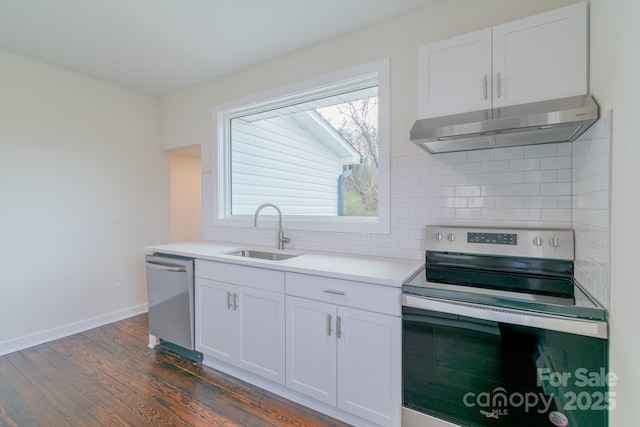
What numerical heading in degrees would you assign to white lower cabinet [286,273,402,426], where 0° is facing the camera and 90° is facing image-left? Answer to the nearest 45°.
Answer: approximately 45°

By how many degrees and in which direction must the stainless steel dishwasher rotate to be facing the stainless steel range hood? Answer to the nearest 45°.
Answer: approximately 90° to its left

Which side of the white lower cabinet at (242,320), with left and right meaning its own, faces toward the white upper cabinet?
left

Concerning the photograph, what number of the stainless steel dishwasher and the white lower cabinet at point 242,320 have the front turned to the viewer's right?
0

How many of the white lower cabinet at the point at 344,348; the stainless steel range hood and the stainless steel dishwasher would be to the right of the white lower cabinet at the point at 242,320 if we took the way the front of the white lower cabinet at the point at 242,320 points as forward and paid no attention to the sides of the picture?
1

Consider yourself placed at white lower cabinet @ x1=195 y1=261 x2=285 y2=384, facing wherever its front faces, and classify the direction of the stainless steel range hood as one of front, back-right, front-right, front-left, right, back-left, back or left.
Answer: left

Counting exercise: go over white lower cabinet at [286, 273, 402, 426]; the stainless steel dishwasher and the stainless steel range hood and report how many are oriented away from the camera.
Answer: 0

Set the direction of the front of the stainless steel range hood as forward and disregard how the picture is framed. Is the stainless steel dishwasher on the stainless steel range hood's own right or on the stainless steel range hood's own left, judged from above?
on the stainless steel range hood's own right

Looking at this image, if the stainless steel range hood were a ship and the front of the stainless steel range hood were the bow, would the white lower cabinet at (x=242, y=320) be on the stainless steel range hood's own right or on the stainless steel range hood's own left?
on the stainless steel range hood's own right

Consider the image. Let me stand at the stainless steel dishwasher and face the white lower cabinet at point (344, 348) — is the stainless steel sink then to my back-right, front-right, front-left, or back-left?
front-left

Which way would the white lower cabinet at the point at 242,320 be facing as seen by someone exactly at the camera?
facing the viewer and to the left of the viewer

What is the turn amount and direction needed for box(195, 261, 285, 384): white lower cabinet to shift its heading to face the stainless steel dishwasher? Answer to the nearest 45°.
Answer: approximately 90° to its right

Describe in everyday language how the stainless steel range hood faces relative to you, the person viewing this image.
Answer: facing the viewer
